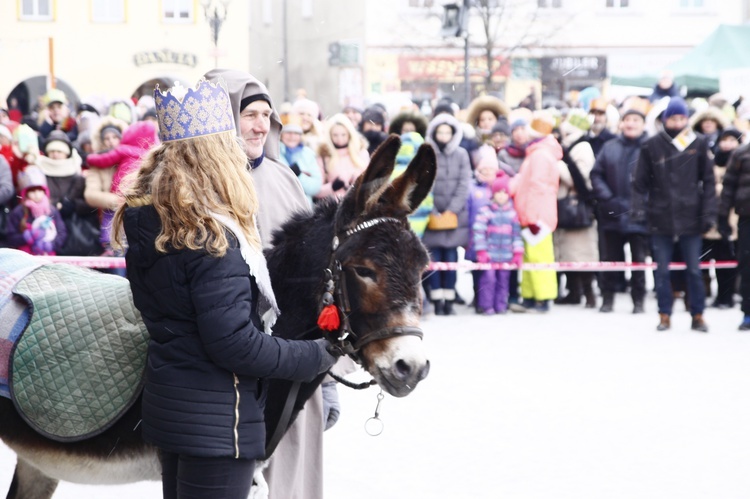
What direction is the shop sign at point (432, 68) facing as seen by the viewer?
toward the camera

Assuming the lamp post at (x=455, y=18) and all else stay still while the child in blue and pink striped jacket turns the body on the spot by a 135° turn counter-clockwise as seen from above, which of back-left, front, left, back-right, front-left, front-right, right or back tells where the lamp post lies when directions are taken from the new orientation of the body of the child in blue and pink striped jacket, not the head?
front-left

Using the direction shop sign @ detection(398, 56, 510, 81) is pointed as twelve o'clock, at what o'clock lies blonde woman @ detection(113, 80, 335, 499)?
The blonde woman is roughly at 12 o'clock from the shop sign.

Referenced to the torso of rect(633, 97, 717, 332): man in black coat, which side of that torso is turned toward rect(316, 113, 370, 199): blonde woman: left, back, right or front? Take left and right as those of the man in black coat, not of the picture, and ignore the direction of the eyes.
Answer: right

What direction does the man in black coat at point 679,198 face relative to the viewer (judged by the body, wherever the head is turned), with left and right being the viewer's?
facing the viewer

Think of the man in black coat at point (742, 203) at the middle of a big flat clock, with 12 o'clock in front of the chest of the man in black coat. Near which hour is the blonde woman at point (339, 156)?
The blonde woman is roughly at 3 o'clock from the man in black coat.

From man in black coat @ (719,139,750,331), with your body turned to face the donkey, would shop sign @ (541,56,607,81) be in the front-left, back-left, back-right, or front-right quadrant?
back-right

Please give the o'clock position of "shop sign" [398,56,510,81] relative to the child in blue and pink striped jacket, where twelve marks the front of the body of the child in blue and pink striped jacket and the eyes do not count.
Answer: The shop sign is roughly at 6 o'clock from the child in blue and pink striped jacket.

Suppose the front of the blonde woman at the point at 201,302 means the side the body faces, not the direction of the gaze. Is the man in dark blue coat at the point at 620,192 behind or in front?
in front

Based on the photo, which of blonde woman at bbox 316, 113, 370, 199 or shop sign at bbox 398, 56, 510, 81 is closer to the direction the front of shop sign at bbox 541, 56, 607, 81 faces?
the blonde woman

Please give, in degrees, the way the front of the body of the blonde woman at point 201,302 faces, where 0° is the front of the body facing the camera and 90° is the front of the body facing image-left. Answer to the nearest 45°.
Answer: approximately 225°
